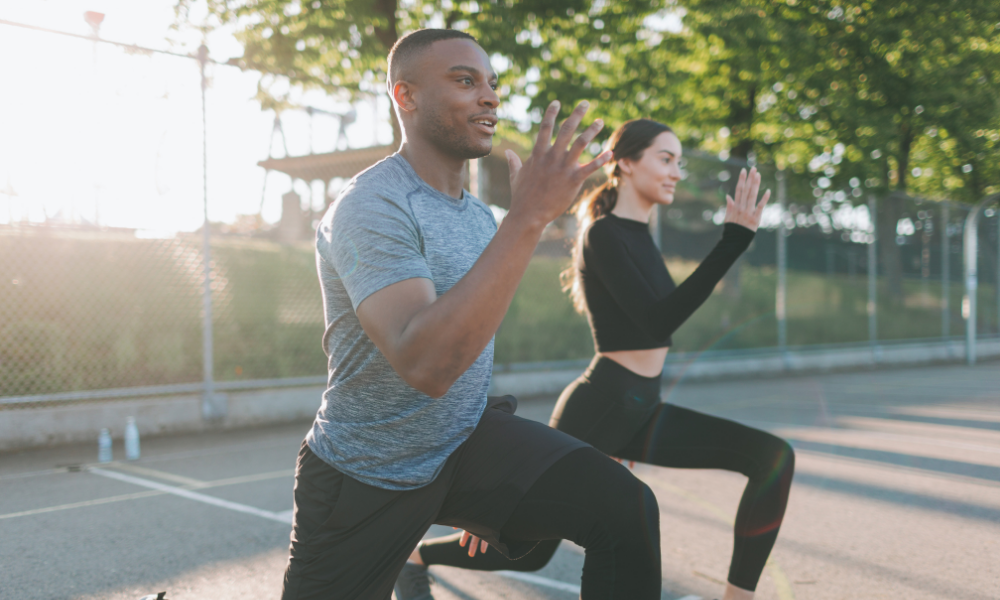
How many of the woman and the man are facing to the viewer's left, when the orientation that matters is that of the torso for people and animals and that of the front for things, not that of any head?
0

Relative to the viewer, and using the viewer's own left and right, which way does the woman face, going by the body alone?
facing to the right of the viewer

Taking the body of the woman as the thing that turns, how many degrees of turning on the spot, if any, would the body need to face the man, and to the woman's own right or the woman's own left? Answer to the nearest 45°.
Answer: approximately 135° to the woman's own right

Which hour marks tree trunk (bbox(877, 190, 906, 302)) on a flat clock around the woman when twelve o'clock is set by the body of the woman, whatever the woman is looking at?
The tree trunk is roughly at 10 o'clock from the woman.

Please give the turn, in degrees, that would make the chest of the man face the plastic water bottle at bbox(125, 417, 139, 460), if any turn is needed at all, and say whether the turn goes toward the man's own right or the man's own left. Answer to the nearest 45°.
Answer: approximately 180°

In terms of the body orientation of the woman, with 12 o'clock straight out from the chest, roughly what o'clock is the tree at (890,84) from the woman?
The tree is roughly at 10 o'clock from the woman.

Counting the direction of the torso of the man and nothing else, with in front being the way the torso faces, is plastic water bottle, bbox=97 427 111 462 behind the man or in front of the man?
behind

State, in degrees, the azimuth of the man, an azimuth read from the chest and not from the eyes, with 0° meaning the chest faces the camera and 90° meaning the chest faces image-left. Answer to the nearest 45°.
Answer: approximately 315°

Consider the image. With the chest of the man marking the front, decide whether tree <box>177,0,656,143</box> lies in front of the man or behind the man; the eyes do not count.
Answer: behind
